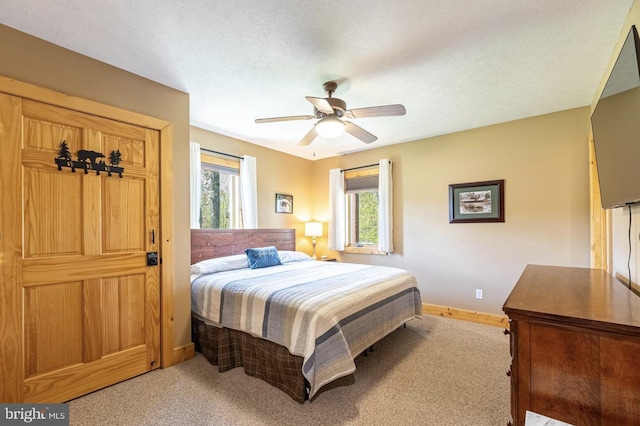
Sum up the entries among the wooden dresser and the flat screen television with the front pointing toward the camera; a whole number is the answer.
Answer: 0

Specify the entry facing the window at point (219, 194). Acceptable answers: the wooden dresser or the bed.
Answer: the wooden dresser

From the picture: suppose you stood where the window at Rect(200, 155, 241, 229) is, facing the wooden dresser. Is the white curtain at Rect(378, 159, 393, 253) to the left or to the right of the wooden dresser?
left

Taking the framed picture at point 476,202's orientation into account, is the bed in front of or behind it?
in front

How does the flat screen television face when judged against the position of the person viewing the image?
facing to the left of the viewer

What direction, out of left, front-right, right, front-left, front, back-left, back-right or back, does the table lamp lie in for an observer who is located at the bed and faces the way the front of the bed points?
back-left

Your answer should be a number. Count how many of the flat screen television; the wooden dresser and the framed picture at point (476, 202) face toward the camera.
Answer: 1

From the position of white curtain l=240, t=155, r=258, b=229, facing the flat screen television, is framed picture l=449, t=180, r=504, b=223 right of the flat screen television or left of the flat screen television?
left

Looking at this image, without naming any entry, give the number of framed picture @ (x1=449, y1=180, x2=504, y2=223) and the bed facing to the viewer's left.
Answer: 0

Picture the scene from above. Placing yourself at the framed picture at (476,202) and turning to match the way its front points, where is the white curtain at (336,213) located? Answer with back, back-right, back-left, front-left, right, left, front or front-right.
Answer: right
